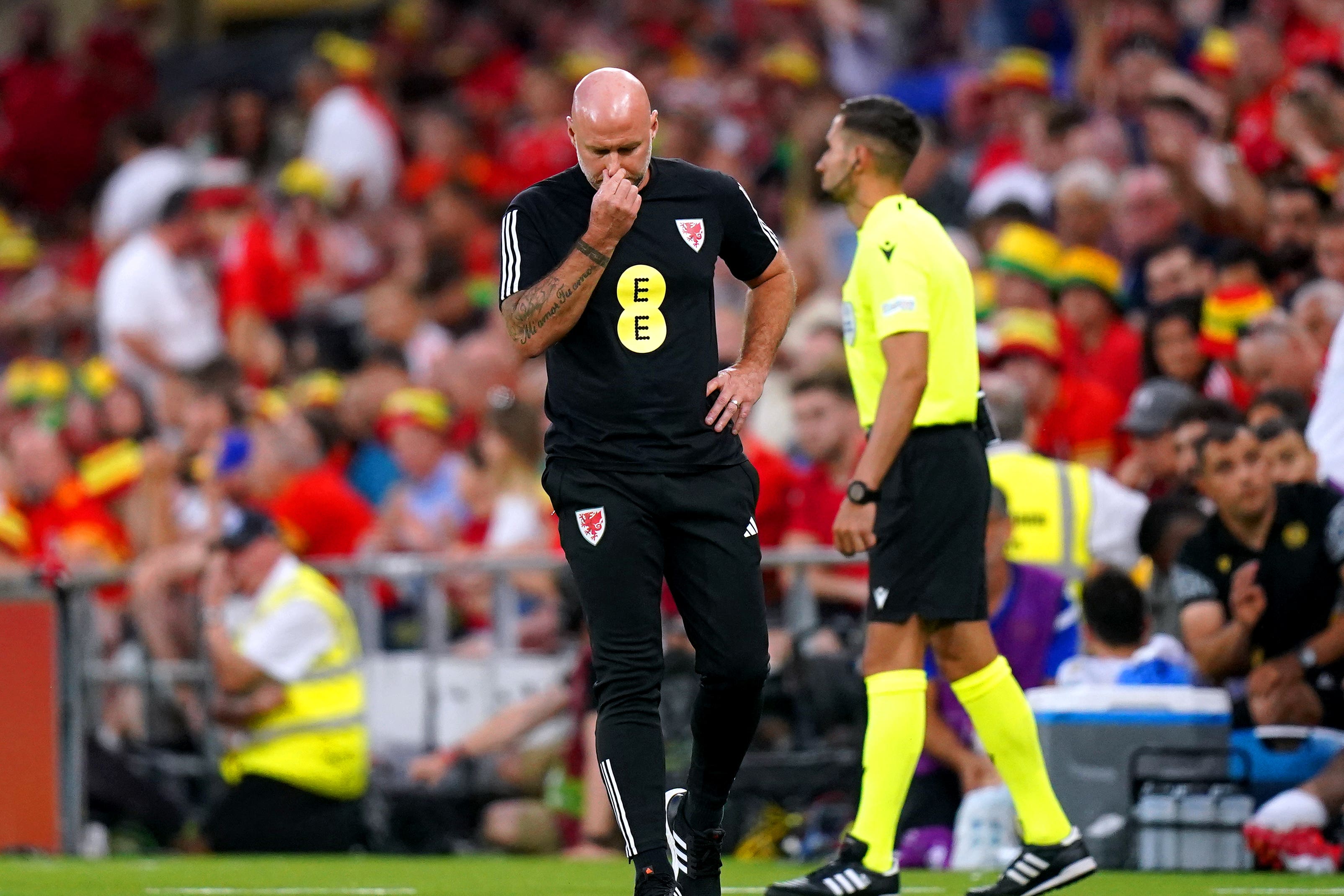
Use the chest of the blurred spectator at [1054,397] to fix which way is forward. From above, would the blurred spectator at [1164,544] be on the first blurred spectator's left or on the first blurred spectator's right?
on the first blurred spectator's left

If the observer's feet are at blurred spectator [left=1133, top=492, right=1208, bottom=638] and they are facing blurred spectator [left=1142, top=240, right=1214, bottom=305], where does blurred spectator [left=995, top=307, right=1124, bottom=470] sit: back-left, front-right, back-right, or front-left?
front-left

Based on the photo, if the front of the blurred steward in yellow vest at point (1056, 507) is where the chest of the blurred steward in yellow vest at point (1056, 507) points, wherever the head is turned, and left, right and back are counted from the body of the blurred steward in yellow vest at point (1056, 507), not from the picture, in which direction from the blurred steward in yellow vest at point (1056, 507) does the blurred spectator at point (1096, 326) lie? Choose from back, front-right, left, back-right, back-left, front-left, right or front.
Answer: front

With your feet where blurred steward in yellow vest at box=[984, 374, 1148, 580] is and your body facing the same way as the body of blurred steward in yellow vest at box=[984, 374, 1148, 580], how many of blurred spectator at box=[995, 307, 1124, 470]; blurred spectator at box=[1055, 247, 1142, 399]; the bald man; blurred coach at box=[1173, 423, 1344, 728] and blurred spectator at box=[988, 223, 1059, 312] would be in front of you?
3

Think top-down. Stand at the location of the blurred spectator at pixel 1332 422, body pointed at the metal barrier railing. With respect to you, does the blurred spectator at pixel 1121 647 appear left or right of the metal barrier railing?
left

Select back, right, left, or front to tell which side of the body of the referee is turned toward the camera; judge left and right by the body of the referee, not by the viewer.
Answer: left

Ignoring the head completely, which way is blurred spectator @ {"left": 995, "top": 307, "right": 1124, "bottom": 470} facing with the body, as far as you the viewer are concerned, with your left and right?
facing the viewer and to the left of the viewer

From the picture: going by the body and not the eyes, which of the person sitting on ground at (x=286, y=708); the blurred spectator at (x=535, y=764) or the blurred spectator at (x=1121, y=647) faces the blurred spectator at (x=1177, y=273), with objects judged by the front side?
the blurred spectator at (x=1121, y=647)

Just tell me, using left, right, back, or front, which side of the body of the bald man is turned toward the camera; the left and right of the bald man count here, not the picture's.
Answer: front

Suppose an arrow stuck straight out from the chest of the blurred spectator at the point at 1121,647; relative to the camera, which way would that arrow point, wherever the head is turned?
away from the camera

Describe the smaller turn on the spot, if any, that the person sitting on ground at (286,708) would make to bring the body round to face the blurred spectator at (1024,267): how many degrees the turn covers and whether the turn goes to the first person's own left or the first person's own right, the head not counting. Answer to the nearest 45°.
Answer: approximately 180°

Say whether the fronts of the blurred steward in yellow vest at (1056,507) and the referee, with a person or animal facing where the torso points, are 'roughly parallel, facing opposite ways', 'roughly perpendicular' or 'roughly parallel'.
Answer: roughly perpendicular

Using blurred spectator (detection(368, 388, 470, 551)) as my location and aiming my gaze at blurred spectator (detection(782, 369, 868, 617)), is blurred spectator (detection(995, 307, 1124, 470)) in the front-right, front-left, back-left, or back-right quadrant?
front-left

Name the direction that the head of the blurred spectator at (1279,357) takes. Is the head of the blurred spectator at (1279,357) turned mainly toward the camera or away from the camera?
toward the camera

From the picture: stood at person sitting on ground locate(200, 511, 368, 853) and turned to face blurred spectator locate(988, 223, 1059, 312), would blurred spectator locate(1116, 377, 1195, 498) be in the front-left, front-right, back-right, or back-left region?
front-right

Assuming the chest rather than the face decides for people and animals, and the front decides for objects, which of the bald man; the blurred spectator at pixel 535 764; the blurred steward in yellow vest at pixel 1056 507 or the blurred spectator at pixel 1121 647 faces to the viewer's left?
the blurred spectator at pixel 535 764
